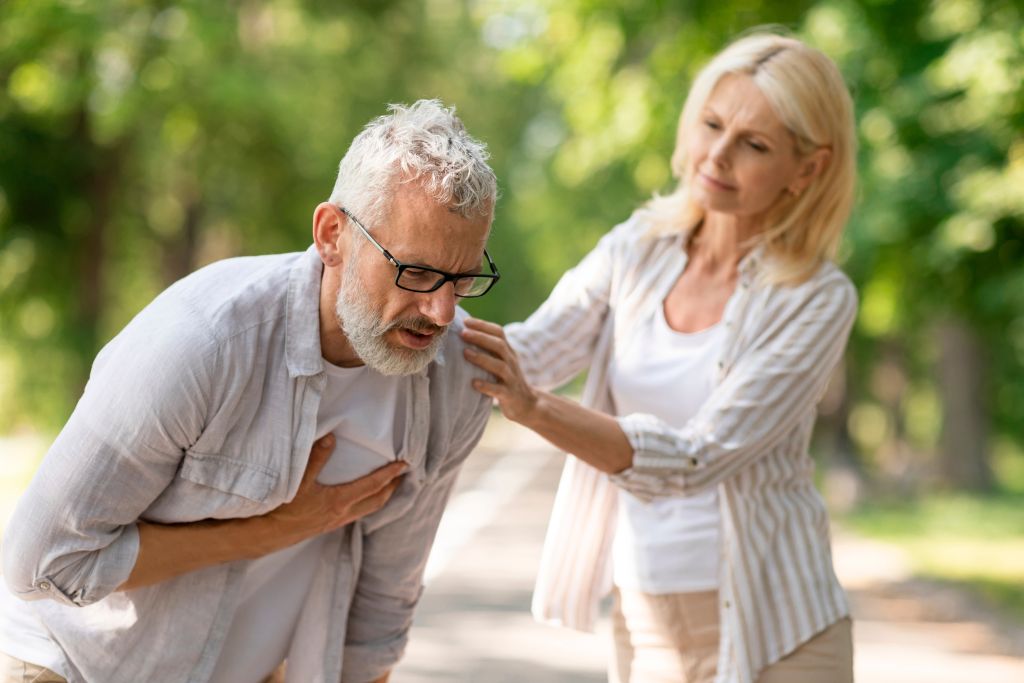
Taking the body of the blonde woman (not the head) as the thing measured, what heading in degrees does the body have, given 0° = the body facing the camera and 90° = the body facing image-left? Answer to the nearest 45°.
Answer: approximately 45°

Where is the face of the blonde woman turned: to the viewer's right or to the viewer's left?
to the viewer's left

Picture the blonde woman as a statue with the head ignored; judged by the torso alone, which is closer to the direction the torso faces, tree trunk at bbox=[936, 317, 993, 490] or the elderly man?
the elderly man

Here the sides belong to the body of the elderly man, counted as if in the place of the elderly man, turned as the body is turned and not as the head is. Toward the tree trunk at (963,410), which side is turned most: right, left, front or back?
left

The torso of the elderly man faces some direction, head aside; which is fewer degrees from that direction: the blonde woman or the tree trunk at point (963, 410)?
the blonde woman

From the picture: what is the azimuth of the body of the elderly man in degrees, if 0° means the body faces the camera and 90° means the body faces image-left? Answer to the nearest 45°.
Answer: approximately 315°

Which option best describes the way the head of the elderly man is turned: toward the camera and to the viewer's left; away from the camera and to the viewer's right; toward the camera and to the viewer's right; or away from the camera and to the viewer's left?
toward the camera and to the viewer's right

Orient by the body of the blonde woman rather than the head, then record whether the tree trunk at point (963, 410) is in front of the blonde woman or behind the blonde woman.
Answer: behind
